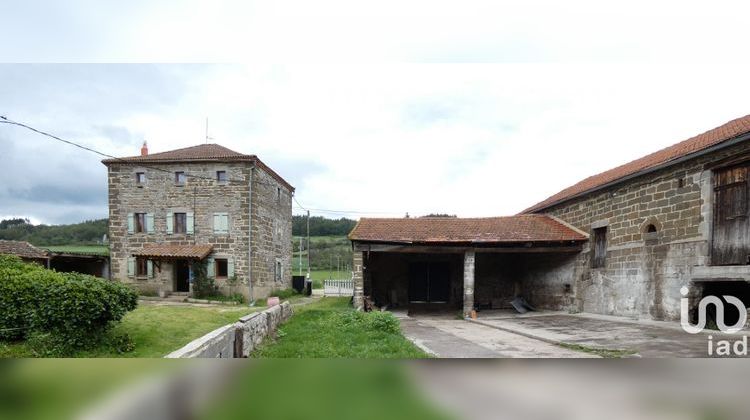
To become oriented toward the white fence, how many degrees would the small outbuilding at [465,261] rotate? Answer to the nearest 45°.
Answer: approximately 90° to its right

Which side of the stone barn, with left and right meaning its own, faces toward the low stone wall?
front

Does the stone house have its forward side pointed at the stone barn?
no

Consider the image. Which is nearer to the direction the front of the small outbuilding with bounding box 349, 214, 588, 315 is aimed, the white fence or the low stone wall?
the low stone wall

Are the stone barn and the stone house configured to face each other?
no

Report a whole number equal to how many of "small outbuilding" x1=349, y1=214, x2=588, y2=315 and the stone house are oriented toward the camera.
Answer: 2

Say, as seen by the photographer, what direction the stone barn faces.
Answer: facing the viewer and to the left of the viewer

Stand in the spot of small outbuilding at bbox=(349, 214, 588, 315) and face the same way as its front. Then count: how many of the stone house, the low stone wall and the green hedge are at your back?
0

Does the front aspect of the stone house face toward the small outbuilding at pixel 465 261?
no

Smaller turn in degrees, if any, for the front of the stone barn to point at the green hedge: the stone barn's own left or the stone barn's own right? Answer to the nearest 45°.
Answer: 0° — it already faces it

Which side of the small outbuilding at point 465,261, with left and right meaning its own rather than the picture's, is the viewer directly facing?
front
